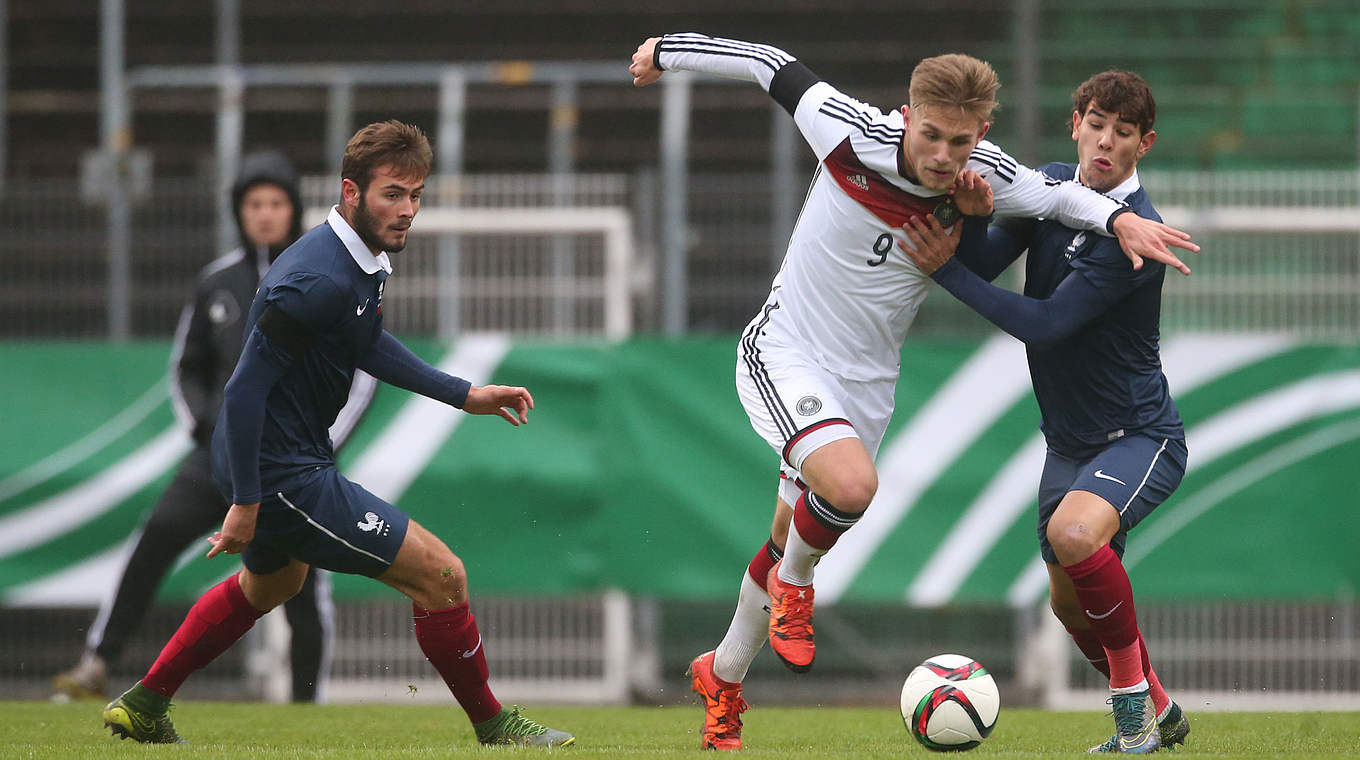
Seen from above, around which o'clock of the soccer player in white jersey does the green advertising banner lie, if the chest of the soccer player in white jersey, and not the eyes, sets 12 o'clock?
The green advertising banner is roughly at 7 o'clock from the soccer player in white jersey.

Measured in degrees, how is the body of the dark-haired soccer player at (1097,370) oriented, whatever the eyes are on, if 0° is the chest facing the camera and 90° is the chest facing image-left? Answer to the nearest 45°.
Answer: approximately 45°

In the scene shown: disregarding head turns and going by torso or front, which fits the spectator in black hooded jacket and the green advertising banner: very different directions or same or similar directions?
same or similar directions

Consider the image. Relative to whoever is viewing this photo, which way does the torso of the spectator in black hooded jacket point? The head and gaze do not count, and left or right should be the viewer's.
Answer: facing the viewer

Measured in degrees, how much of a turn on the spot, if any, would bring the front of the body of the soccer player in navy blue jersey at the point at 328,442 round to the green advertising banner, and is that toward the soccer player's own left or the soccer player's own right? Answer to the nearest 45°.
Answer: approximately 90° to the soccer player's own left

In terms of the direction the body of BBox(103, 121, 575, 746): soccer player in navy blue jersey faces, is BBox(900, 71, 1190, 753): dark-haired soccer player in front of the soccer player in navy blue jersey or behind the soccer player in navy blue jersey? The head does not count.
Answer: in front

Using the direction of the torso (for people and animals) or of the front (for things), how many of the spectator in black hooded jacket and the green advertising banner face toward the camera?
2

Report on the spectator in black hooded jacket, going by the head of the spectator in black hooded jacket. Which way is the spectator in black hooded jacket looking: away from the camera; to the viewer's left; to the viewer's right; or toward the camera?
toward the camera

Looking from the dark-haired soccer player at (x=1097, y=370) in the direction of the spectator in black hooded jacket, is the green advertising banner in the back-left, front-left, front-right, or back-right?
front-right

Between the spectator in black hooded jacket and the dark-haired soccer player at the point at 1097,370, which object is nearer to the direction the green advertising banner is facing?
the dark-haired soccer player

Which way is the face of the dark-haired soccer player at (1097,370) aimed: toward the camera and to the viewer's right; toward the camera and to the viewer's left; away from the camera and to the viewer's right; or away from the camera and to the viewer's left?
toward the camera and to the viewer's left

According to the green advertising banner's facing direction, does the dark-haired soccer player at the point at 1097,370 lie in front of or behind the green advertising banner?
in front

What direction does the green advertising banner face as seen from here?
toward the camera
